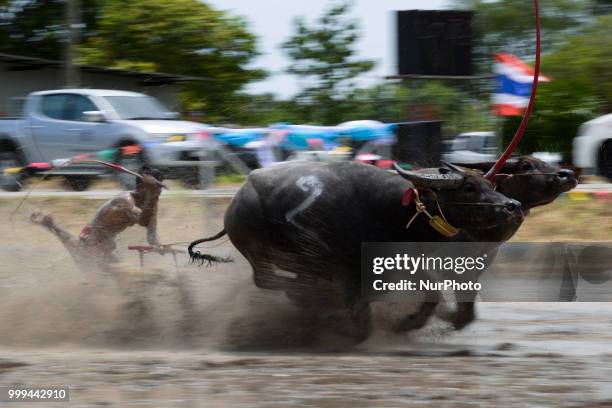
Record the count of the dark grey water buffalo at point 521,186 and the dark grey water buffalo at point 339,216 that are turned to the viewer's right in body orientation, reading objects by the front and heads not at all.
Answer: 2

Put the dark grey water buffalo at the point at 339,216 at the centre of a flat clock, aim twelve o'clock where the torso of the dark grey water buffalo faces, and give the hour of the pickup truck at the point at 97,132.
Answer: The pickup truck is roughly at 8 o'clock from the dark grey water buffalo.

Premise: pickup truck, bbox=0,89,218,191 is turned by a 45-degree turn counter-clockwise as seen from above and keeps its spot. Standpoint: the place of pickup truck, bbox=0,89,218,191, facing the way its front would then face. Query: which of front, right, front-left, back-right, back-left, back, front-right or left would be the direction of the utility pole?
left

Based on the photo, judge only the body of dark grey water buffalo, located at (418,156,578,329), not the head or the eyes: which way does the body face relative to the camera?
to the viewer's right

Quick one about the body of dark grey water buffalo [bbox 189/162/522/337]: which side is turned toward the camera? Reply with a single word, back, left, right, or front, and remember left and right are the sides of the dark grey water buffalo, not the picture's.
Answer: right

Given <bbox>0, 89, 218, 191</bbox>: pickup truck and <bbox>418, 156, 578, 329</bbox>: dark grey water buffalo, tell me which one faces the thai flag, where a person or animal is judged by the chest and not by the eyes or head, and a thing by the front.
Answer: the pickup truck
